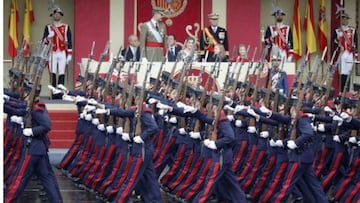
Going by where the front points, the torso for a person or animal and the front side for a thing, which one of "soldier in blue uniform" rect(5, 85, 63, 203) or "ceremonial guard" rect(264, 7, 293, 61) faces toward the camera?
the ceremonial guard

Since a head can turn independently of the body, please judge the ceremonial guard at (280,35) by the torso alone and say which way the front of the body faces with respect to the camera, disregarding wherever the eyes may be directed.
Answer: toward the camera

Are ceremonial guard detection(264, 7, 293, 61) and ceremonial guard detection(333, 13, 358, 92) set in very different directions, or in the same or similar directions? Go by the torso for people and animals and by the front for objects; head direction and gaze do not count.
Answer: same or similar directions

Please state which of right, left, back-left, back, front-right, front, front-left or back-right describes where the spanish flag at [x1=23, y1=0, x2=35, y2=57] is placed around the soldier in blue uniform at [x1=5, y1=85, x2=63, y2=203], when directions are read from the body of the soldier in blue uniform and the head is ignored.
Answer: right

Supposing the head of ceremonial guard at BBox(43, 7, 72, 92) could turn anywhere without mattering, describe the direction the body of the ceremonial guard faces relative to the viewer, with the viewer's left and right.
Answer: facing the viewer

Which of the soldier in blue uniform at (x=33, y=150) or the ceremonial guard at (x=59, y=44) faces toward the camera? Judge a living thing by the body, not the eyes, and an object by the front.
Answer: the ceremonial guard

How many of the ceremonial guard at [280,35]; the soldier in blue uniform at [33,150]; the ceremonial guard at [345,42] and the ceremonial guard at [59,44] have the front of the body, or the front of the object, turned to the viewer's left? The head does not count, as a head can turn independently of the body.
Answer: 1

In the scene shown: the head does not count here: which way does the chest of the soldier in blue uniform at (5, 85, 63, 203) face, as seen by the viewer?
to the viewer's left

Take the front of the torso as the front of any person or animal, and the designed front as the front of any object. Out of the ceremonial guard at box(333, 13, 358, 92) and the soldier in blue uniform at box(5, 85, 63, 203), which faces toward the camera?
the ceremonial guard

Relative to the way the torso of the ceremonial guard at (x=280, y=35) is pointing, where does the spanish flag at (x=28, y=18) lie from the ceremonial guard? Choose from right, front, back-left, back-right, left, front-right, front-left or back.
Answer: right
